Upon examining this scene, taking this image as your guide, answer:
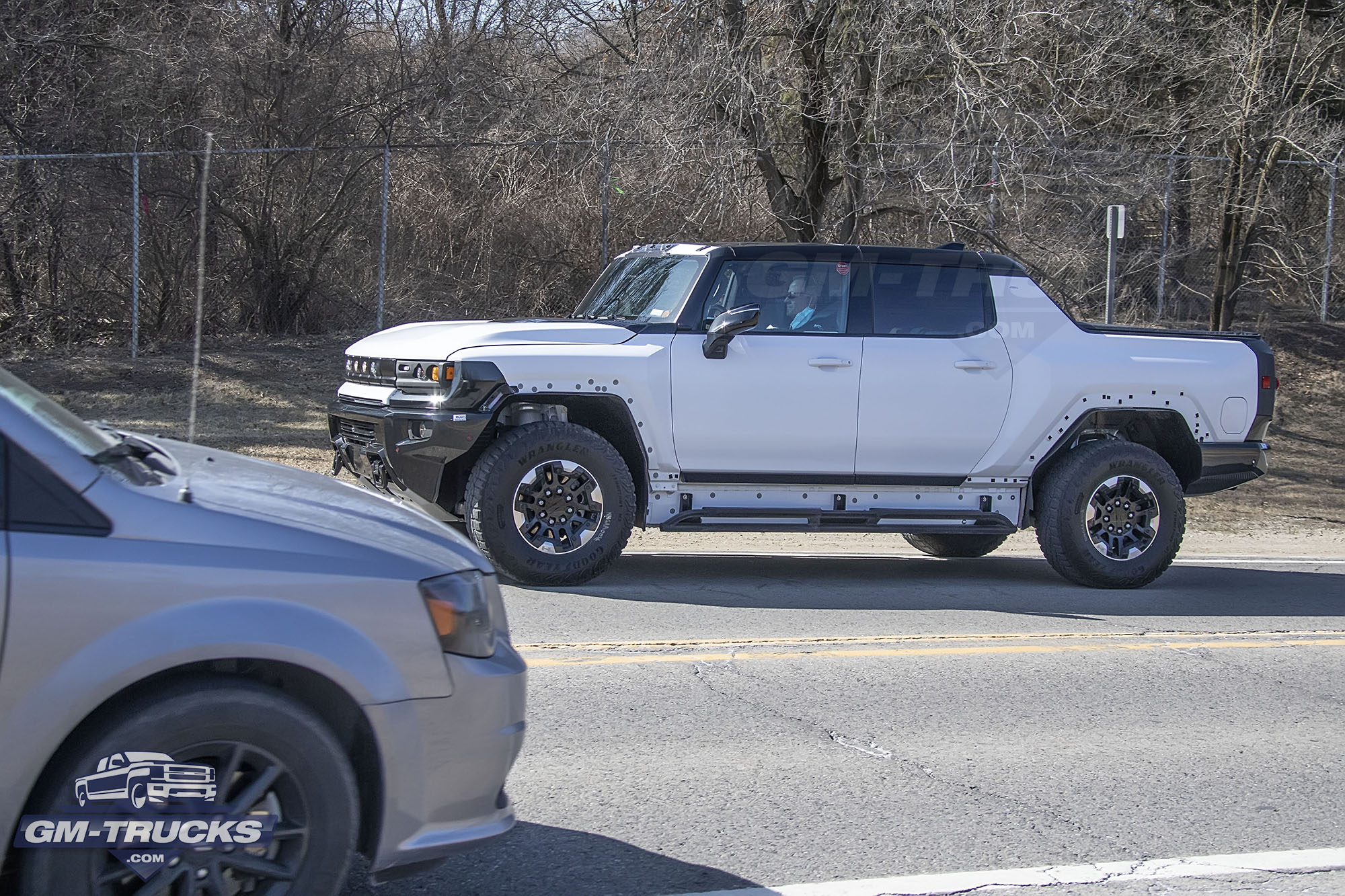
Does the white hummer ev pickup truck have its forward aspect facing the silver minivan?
no

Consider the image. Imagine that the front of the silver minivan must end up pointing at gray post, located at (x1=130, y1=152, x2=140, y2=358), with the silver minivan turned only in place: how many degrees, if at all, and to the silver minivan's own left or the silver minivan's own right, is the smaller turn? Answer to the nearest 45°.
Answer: approximately 90° to the silver minivan's own left

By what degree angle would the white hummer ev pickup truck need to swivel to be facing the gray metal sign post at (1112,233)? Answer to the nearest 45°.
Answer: approximately 135° to its right

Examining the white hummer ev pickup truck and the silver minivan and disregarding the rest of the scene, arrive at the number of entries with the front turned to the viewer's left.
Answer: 1

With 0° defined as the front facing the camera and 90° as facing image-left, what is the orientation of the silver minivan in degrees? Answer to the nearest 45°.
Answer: approximately 270°

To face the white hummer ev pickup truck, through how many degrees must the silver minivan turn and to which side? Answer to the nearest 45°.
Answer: approximately 45° to its left

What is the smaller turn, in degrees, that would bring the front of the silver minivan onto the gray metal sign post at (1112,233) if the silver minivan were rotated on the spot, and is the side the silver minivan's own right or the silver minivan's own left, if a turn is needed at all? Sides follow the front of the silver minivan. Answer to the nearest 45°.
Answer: approximately 45° to the silver minivan's own left

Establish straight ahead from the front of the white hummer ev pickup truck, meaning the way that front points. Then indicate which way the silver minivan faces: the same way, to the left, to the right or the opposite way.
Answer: the opposite way

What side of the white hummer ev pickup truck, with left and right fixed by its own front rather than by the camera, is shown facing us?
left

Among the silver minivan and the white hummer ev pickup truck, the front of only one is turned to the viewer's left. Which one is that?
the white hummer ev pickup truck

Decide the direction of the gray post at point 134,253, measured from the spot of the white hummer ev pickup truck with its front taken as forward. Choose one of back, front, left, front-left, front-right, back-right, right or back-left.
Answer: front-right
